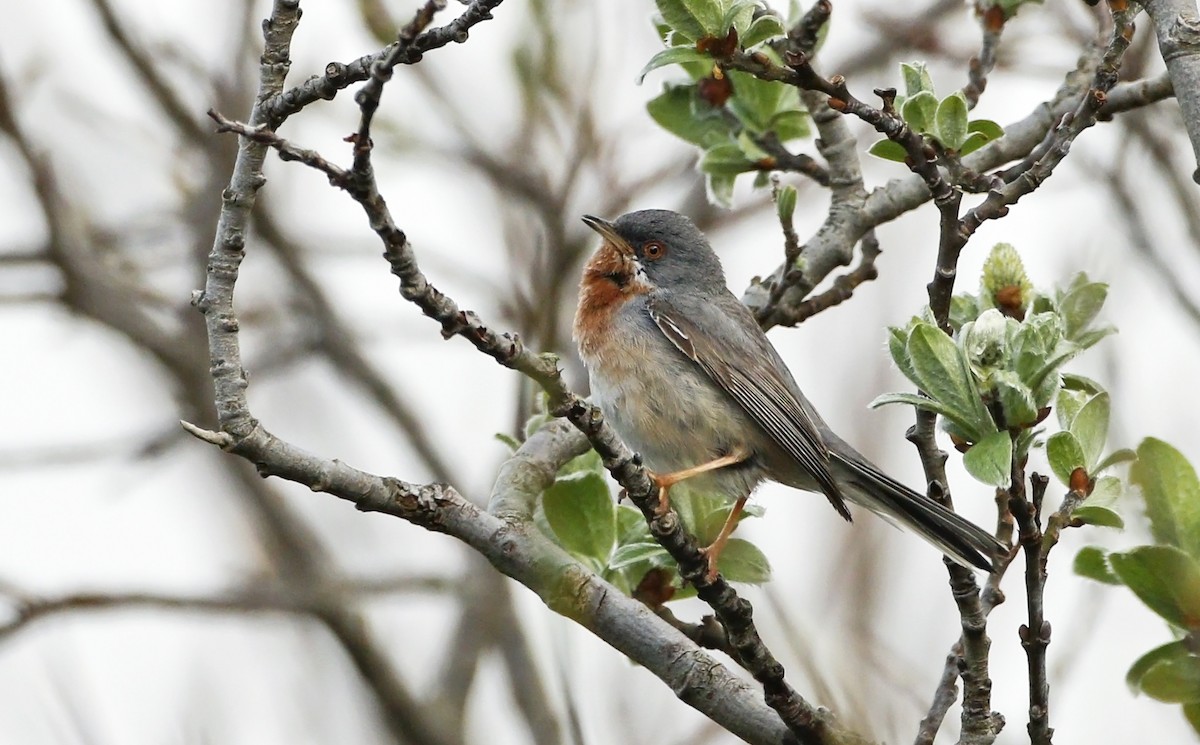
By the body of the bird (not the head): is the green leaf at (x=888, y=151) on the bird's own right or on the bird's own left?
on the bird's own left

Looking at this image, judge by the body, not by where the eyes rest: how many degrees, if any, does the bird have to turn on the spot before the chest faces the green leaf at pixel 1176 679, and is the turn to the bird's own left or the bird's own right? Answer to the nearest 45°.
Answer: approximately 135° to the bird's own left

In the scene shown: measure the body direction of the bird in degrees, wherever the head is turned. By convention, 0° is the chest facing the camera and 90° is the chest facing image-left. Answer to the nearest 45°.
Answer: approximately 90°

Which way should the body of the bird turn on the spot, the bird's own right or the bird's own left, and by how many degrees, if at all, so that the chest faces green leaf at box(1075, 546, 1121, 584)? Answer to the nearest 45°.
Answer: approximately 135° to the bird's own left

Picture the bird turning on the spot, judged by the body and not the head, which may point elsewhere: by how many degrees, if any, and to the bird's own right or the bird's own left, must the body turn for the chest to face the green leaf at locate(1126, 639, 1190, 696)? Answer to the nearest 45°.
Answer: approximately 135° to the bird's own left
